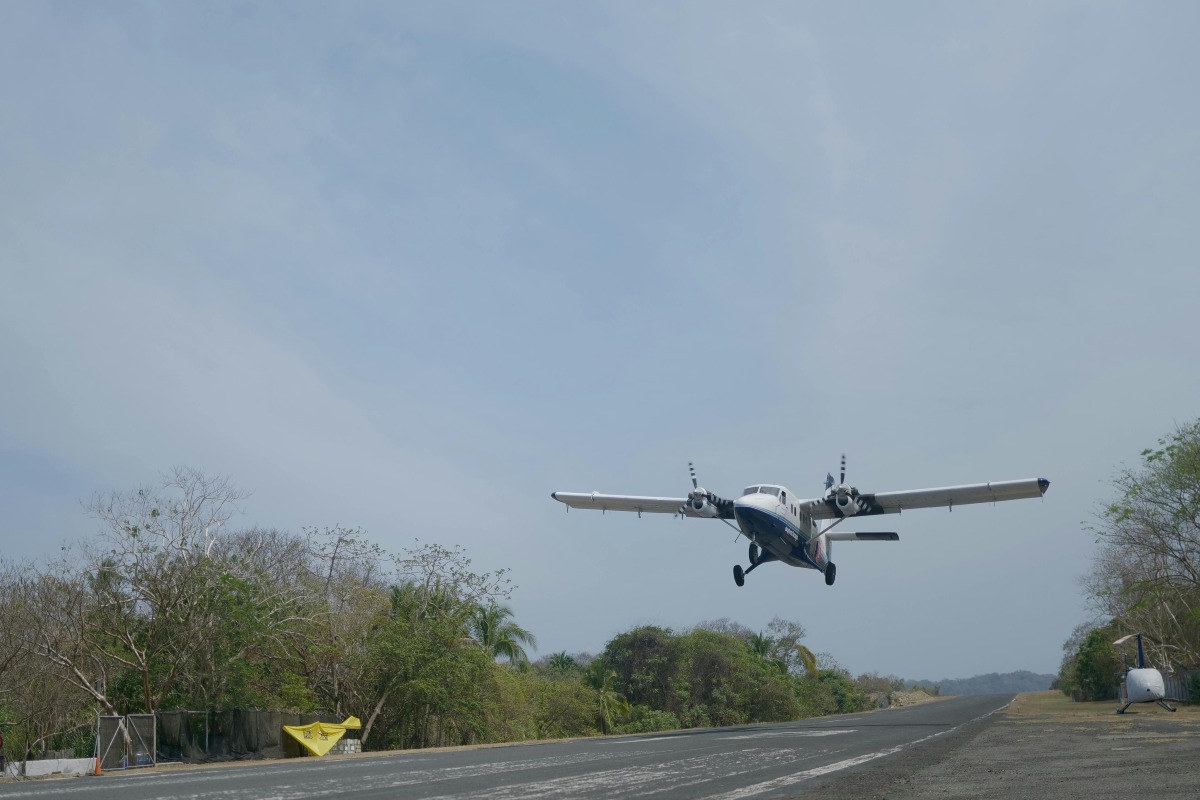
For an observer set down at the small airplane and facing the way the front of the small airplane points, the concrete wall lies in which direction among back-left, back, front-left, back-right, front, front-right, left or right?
front-right

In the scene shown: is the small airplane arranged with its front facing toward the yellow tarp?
no

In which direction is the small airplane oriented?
toward the camera

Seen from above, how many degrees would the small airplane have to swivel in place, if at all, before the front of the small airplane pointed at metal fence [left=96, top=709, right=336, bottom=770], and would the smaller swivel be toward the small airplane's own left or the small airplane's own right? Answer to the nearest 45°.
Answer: approximately 45° to the small airplane's own right

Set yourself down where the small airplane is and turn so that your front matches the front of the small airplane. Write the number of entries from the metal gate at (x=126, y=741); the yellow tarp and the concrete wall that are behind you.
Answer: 0

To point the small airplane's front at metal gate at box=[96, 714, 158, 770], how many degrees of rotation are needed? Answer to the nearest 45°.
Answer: approximately 45° to its right
